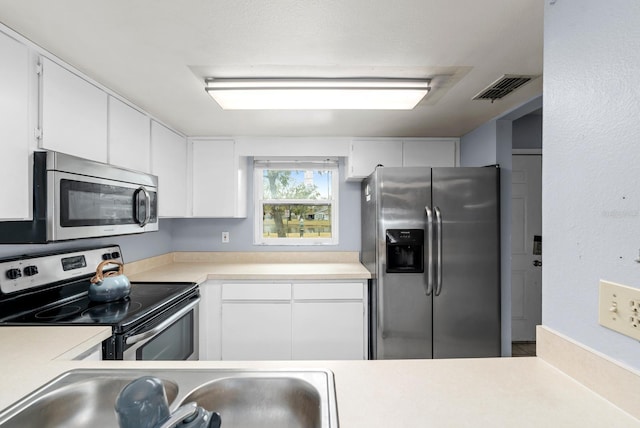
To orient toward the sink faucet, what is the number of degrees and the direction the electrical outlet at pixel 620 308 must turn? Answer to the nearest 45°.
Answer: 0° — it already faces it

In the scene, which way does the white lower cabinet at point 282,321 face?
toward the camera

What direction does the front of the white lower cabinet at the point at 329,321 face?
toward the camera

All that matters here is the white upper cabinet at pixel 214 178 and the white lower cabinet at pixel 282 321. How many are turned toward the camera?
2

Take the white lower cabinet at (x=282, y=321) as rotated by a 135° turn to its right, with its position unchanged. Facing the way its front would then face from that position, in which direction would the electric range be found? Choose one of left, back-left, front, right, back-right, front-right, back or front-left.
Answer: left

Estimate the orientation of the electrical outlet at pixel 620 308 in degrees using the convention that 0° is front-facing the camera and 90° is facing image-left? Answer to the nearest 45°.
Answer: approximately 45°

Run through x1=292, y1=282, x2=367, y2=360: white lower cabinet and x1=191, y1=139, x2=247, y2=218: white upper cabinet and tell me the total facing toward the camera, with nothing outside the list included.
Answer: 2

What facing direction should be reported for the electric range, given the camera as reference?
facing the viewer and to the right of the viewer

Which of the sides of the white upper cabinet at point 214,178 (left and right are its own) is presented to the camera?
front

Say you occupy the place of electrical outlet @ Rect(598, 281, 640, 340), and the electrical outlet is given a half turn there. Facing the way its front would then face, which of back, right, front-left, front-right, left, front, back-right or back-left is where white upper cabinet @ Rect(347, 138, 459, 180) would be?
left

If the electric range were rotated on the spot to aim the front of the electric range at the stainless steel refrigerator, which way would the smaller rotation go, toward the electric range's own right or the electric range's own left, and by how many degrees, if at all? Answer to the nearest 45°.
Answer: approximately 45° to the electric range's own left

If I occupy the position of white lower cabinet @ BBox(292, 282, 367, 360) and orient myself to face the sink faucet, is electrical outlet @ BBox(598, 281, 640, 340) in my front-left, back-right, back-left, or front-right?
front-left

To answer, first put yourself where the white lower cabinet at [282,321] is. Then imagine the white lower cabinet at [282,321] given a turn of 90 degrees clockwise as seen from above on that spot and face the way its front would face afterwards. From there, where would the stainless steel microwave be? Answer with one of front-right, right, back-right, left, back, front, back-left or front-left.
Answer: front-left

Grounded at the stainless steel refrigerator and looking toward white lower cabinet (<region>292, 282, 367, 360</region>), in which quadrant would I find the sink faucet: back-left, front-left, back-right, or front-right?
front-left

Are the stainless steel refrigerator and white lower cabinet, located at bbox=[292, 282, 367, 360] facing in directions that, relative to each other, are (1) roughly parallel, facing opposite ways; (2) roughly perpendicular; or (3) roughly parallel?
roughly parallel
